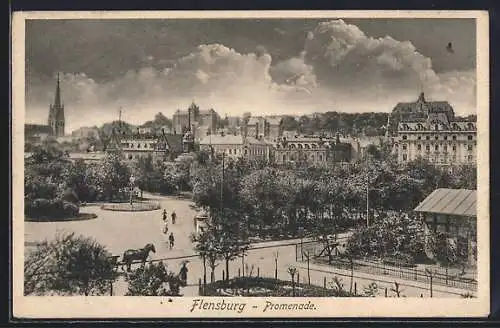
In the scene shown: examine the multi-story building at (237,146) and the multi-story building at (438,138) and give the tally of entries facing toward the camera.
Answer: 2

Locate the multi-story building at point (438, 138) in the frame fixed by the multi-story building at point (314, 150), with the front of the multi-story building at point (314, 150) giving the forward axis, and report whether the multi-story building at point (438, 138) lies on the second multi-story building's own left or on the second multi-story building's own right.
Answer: on the second multi-story building's own left

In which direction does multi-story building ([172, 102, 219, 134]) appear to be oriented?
toward the camera

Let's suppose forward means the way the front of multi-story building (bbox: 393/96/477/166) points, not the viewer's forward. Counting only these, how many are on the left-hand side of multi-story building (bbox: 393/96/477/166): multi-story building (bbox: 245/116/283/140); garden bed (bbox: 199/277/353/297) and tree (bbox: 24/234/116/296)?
0

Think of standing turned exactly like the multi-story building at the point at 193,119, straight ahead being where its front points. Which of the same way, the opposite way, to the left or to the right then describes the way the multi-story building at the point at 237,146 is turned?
the same way

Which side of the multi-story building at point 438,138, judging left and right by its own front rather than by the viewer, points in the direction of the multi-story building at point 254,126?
right

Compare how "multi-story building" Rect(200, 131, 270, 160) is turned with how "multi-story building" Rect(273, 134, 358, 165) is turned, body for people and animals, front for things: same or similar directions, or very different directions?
same or similar directions

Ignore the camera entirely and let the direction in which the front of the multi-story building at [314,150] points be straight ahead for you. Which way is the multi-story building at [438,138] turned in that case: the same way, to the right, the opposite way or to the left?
the same way

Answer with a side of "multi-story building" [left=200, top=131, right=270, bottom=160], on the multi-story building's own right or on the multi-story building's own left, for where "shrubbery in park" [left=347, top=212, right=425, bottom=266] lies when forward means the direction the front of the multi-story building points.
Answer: on the multi-story building's own left

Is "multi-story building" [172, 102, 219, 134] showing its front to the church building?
no

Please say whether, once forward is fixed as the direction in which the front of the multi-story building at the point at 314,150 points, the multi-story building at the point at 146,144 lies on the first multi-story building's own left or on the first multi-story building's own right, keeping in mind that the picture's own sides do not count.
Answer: on the first multi-story building's own right

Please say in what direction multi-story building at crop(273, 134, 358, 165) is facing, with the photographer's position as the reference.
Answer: facing the viewer

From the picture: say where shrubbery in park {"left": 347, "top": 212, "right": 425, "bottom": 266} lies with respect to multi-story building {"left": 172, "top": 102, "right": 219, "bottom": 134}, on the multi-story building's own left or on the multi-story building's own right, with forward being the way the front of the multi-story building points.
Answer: on the multi-story building's own left

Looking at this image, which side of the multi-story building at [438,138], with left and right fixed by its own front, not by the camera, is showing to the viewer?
front
